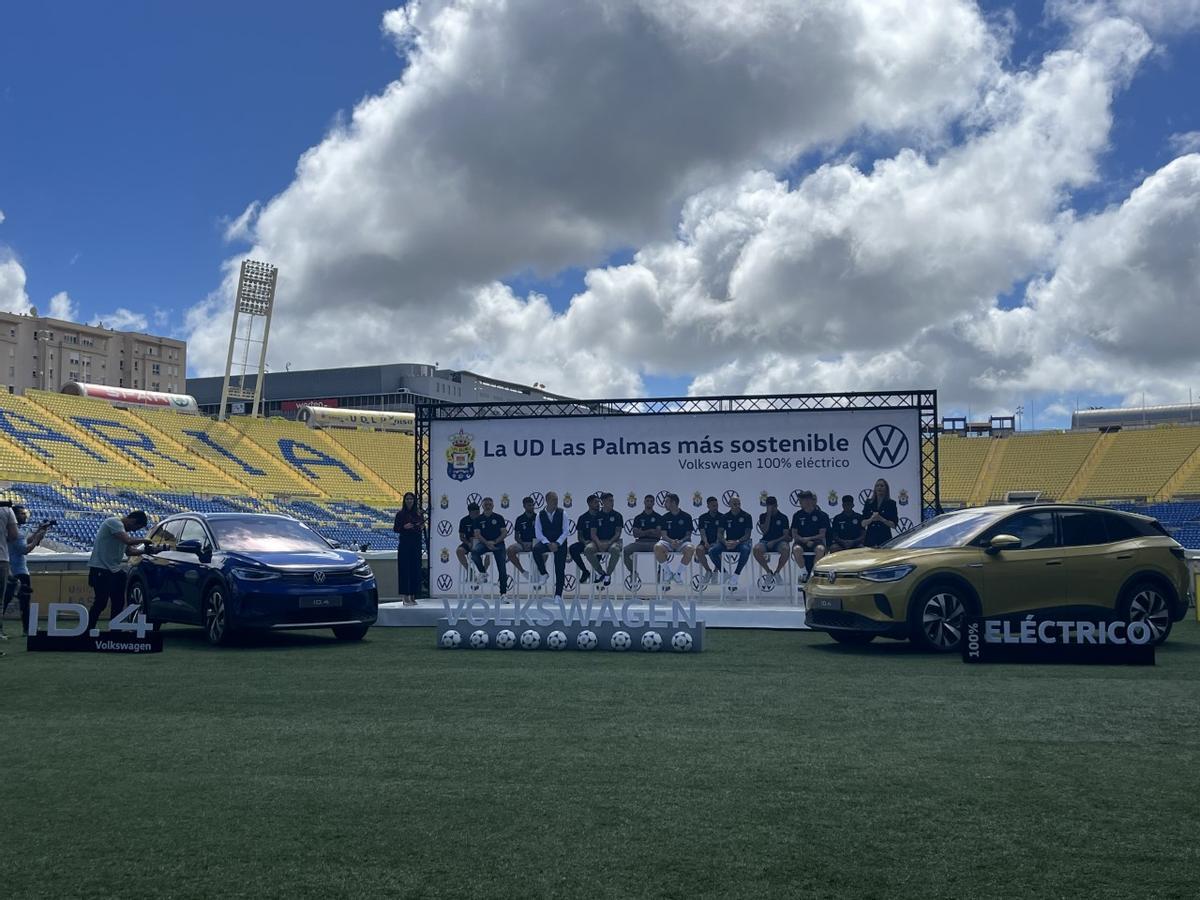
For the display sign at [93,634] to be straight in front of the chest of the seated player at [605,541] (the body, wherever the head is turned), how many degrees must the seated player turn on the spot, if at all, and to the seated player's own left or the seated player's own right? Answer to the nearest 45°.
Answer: approximately 45° to the seated player's own right

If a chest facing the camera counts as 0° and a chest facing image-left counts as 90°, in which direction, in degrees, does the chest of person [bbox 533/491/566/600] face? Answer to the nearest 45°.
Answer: approximately 0°

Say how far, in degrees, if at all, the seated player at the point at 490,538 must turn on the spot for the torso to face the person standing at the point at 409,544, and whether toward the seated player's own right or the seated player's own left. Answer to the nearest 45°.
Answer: approximately 45° to the seated player's own right

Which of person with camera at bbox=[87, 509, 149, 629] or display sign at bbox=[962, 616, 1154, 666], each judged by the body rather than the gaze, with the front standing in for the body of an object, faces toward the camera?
the display sign

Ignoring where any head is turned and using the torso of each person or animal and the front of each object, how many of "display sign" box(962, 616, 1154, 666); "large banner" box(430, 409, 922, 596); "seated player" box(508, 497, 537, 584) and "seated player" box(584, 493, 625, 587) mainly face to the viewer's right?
0

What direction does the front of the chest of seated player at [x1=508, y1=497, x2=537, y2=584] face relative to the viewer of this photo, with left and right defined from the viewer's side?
facing the viewer

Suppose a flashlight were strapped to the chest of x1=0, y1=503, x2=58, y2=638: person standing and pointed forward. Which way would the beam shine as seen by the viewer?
to the viewer's right

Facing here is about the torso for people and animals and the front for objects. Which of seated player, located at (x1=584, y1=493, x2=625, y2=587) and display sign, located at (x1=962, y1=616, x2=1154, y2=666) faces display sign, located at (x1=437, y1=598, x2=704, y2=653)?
the seated player

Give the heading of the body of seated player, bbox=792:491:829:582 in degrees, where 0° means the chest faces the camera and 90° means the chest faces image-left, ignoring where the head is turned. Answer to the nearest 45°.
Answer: approximately 0°

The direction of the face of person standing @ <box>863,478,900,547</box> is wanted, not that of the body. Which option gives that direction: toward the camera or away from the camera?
toward the camera

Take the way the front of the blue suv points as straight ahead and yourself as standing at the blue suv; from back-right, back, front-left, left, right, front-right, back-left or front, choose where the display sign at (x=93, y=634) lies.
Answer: right

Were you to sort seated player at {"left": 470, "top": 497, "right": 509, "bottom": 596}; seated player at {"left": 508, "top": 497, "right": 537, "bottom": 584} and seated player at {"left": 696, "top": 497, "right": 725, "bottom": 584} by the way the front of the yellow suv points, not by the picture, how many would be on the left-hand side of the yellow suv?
0

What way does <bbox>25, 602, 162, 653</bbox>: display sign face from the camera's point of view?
toward the camera

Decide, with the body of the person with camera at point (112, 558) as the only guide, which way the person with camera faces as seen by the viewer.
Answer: to the viewer's right

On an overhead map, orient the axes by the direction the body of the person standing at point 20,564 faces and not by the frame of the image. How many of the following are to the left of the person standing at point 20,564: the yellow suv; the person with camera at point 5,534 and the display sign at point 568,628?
0

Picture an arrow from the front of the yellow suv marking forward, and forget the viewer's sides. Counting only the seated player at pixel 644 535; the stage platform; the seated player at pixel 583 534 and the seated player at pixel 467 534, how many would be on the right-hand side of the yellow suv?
4

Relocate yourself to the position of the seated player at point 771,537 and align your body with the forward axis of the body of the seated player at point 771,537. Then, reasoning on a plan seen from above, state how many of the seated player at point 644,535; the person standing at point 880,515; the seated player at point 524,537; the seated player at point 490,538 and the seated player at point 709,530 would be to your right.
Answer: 4

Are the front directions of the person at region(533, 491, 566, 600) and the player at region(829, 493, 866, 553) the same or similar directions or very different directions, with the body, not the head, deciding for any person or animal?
same or similar directions

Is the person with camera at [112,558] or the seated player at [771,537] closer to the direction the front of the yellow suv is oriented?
the person with camera

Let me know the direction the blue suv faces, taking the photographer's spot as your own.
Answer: facing the viewer and to the right of the viewer
